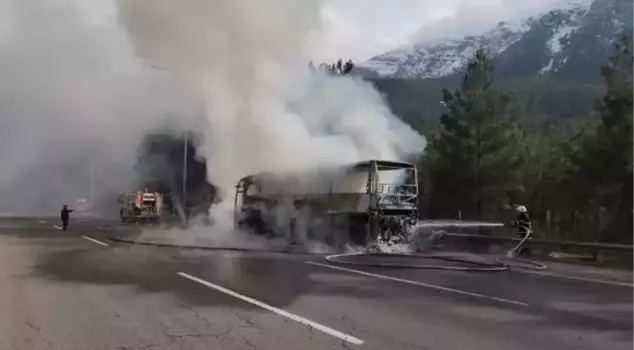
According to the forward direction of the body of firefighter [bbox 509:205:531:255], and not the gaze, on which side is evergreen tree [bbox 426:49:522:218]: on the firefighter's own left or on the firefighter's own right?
on the firefighter's own right

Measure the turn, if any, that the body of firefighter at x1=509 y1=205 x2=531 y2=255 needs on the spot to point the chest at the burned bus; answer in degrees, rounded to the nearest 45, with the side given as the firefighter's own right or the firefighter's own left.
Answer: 0° — they already face it

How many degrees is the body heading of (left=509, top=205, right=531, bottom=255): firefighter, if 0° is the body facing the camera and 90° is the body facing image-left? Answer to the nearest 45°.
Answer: approximately 90°

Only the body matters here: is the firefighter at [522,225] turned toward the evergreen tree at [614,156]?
no

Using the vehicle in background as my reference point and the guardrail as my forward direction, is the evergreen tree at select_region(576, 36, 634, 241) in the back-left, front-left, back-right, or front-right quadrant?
front-left

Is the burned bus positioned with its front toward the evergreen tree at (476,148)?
no
